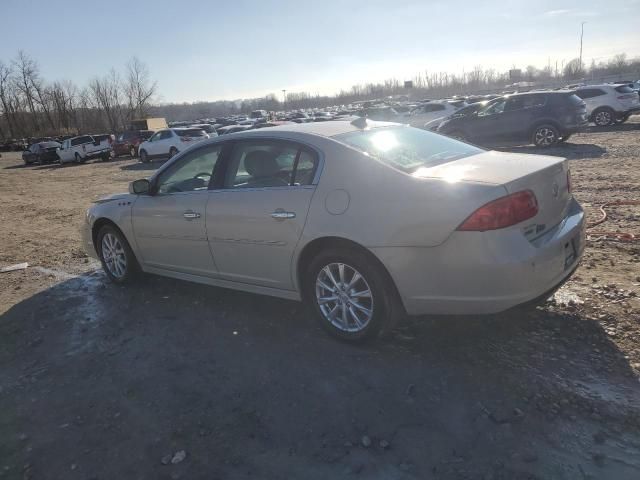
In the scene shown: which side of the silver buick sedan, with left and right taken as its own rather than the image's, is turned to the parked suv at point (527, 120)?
right

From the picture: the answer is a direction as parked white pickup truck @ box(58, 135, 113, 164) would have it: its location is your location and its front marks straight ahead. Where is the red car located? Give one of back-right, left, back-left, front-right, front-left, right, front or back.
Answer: back

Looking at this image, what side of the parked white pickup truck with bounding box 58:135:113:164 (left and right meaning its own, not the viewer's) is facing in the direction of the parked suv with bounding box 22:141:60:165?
front

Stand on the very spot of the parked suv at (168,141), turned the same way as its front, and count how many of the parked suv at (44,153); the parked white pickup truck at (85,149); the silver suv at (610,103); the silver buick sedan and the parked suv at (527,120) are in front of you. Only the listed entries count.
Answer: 2

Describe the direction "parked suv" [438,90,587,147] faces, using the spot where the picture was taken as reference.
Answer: facing away from the viewer and to the left of the viewer

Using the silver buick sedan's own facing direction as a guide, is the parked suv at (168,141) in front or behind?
in front

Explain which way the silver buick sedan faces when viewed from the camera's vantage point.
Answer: facing away from the viewer and to the left of the viewer
